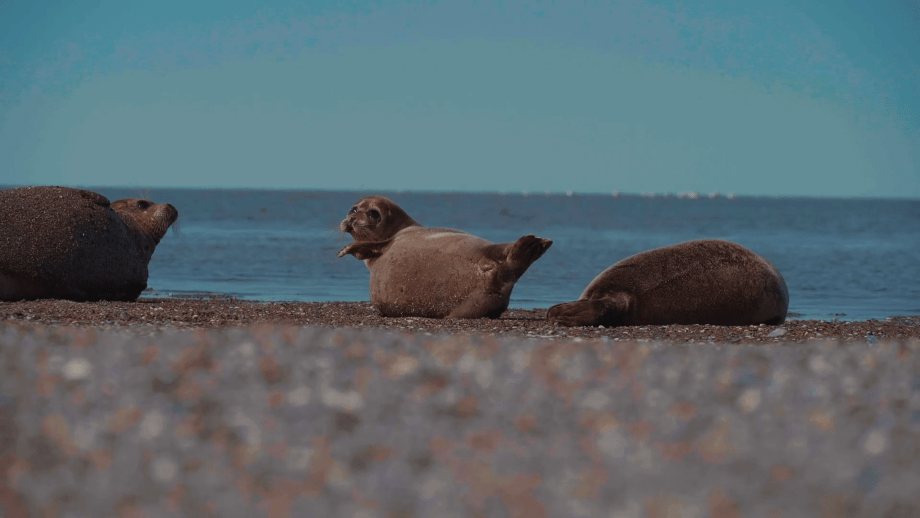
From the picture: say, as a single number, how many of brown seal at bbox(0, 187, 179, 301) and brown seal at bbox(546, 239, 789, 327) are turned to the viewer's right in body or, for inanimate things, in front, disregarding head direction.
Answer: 2

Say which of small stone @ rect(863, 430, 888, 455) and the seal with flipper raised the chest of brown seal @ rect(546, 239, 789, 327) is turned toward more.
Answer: the small stone

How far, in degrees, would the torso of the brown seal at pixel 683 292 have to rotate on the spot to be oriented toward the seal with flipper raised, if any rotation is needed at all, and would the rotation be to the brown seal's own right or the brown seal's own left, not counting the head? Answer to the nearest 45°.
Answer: approximately 180°

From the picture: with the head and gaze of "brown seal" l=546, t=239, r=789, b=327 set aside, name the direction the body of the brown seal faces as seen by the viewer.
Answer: to the viewer's right

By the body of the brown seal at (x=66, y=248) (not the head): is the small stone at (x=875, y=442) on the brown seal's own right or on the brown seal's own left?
on the brown seal's own right

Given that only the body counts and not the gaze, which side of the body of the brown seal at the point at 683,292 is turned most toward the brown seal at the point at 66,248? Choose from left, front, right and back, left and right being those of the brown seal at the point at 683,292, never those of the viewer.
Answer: back

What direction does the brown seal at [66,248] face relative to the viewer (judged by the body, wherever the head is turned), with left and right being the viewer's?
facing to the right of the viewer

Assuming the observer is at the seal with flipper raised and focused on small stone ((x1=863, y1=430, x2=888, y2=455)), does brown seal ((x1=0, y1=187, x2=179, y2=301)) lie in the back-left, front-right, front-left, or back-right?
back-right

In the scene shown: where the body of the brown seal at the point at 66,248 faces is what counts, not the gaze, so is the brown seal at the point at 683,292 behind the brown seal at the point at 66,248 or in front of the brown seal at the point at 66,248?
in front

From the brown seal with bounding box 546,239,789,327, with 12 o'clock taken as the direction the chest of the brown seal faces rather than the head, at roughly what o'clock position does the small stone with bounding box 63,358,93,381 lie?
The small stone is roughly at 4 o'clock from the brown seal.

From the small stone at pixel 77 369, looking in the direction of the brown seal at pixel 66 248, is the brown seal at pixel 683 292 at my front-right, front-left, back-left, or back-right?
front-right

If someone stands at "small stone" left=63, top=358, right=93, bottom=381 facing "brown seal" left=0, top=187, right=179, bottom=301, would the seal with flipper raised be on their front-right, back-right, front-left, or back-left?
front-right

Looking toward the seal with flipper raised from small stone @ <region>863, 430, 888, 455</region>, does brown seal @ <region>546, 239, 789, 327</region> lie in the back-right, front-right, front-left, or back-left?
front-right
